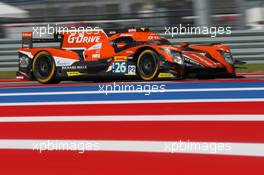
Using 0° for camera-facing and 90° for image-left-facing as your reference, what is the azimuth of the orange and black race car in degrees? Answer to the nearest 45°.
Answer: approximately 315°
